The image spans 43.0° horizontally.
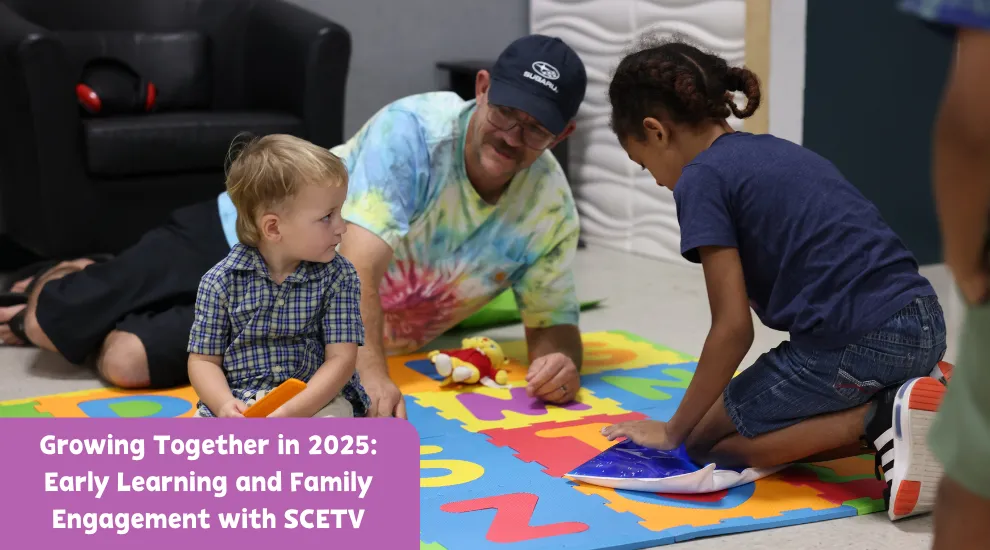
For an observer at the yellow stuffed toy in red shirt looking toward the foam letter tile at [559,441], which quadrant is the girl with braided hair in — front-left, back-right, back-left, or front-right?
front-left

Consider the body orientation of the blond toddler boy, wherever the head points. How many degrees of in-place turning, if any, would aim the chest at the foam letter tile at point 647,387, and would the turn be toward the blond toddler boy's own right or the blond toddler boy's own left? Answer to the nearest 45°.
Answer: approximately 135° to the blond toddler boy's own left

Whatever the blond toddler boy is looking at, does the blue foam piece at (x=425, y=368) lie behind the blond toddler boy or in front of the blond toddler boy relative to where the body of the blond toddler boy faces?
behind

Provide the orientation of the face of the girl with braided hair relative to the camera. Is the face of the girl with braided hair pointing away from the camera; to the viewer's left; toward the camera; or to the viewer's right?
to the viewer's left

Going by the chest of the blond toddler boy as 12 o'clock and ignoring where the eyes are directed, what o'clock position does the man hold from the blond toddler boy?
The man is roughly at 7 o'clock from the blond toddler boy.

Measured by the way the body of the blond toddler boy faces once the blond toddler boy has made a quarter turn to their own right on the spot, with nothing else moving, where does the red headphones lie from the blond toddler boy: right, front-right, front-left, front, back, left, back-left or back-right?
right

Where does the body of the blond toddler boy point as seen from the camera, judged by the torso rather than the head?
toward the camera

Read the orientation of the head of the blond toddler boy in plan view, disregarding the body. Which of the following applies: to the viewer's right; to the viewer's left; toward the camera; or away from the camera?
to the viewer's right
